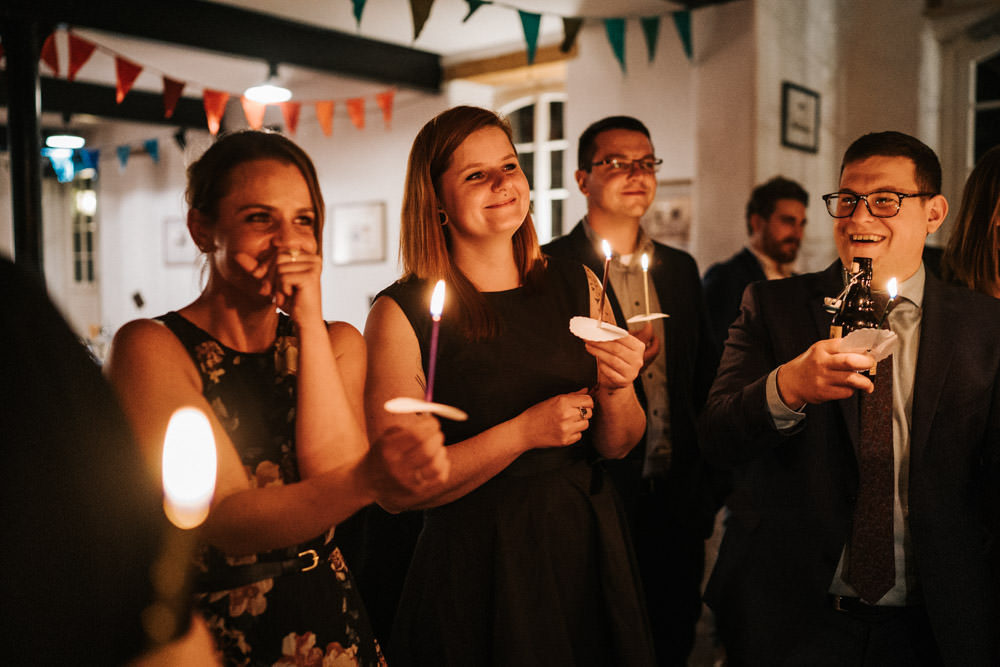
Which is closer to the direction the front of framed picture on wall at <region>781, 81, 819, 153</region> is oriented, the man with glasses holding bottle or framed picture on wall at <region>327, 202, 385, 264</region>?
the man with glasses holding bottle

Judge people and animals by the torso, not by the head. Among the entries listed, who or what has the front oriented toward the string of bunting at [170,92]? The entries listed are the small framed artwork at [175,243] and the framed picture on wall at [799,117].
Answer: the small framed artwork

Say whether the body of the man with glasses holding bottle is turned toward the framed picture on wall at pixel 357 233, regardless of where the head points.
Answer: no

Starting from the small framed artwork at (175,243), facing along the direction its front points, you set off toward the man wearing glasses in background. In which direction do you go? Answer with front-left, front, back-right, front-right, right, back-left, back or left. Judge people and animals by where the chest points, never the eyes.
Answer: front

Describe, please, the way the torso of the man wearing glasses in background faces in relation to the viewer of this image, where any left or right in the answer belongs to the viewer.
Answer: facing the viewer and to the right of the viewer

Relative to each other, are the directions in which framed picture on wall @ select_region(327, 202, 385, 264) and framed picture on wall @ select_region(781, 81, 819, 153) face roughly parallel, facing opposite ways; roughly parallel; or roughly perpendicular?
roughly parallel

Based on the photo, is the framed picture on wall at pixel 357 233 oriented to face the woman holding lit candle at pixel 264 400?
yes

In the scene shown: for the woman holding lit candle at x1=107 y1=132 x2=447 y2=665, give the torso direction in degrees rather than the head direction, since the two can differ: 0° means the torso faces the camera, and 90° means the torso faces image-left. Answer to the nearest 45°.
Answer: approximately 315°

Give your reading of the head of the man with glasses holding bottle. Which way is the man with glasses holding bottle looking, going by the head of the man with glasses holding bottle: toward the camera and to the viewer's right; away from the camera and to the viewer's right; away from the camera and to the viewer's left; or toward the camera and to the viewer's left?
toward the camera and to the viewer's left

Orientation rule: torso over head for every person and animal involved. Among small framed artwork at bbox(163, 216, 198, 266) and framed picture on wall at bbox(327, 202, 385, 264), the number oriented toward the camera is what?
2

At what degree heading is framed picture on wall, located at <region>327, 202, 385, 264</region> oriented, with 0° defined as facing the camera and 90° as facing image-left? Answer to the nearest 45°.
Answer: approximately 0°

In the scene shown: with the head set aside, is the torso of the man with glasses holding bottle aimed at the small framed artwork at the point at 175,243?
no

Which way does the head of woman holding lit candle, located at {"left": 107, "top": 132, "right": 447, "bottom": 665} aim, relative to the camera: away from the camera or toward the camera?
toward the camera

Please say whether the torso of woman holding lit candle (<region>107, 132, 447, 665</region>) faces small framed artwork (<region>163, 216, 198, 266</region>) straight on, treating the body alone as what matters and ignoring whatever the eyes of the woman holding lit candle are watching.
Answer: no

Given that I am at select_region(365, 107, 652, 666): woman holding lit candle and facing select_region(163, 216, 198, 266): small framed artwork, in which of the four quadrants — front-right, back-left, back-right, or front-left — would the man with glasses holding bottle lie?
back-right

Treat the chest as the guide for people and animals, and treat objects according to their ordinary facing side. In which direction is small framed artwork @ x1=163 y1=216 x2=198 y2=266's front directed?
toward the camera

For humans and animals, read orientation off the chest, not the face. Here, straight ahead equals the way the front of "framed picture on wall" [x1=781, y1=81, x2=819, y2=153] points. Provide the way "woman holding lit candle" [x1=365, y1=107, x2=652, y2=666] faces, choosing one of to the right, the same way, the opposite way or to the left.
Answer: the same way
